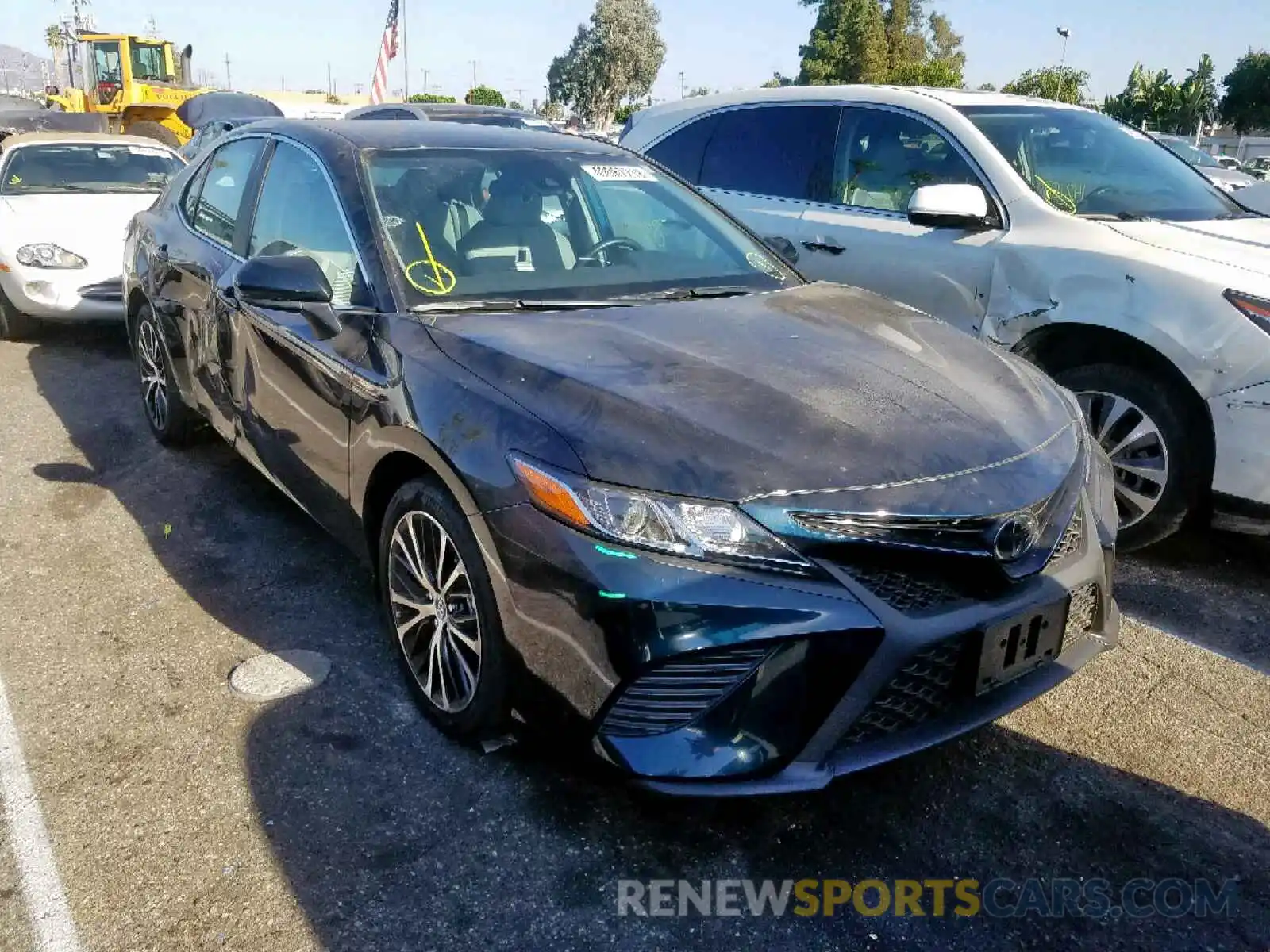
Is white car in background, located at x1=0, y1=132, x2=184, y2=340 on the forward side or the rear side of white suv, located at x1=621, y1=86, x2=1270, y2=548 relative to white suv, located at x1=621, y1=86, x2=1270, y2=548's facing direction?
on the rear side

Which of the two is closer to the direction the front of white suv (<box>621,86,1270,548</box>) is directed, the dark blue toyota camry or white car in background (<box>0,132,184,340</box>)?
the dark blue toyota camry

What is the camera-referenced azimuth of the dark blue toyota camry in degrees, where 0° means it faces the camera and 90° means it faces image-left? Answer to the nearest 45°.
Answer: approximately 315°

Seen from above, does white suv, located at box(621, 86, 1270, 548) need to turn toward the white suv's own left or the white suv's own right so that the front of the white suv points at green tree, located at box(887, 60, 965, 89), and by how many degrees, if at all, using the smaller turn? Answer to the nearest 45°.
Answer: approximately 135° to the white suv's own left

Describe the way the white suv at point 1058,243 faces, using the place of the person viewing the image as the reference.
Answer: facing the viewer and to the right of the viewer

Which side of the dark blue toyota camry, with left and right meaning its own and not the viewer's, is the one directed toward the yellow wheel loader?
back

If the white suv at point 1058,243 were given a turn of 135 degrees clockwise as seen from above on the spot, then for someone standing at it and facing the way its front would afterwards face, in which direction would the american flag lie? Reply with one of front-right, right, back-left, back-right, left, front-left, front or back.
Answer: front-right

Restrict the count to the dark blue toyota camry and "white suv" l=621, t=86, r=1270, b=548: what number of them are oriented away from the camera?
0

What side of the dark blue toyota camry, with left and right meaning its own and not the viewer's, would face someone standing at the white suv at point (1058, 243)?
left

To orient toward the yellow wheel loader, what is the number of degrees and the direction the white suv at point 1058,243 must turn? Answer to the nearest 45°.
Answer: approximately 180°

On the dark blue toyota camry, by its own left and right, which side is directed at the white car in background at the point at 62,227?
back
